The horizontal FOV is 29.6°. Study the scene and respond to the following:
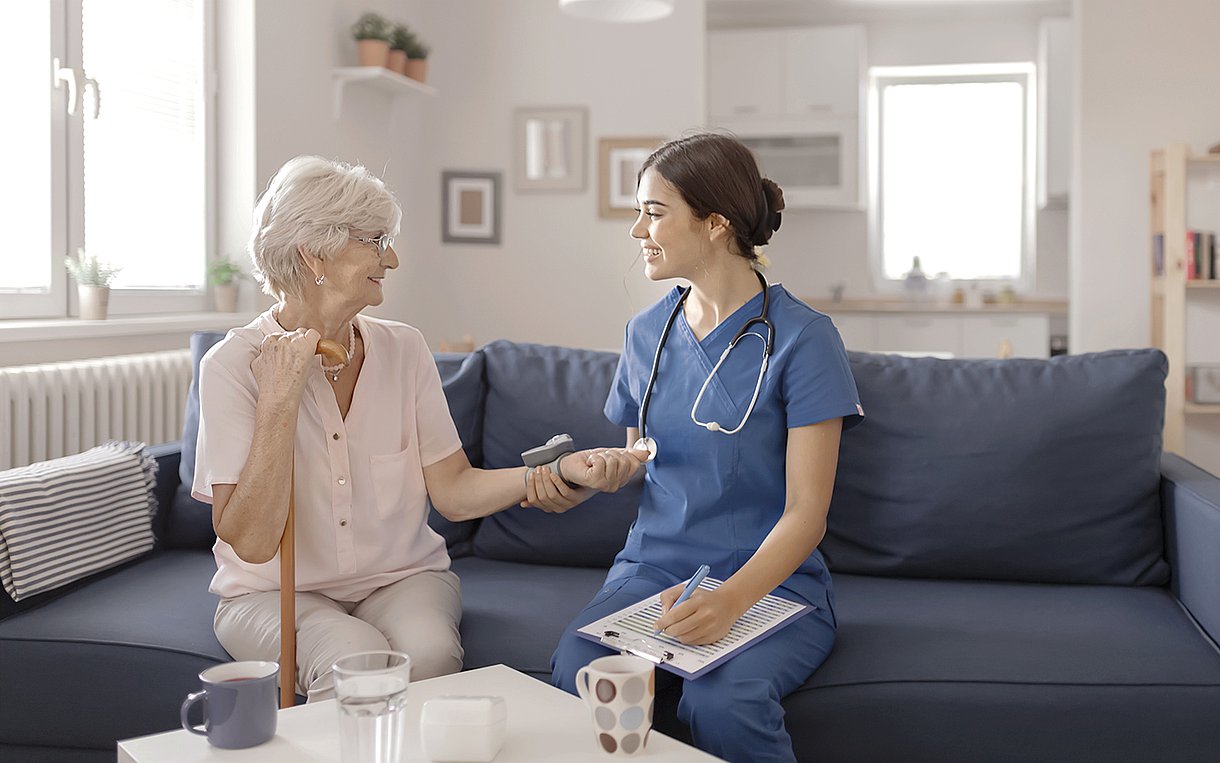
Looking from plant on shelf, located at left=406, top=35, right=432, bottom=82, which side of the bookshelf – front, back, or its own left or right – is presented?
right

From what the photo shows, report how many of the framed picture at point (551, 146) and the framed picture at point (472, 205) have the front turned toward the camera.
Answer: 2

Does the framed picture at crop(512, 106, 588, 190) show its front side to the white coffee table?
yes

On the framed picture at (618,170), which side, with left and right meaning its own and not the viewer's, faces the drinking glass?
front

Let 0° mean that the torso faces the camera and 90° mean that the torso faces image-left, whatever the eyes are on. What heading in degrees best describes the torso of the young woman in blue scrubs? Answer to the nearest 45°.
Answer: approximately 45°

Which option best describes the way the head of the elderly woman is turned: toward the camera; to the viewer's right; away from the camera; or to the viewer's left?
to the viewer's right

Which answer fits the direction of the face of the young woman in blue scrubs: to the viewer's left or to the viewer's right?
to the viewer's left

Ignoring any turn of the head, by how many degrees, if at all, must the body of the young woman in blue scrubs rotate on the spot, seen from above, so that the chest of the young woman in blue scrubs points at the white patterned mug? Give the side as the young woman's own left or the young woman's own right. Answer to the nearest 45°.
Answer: approximately 45° to the young woman's own left

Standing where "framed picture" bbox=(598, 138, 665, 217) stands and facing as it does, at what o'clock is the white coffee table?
The white coffee table is roughly at 12 o'clock from the framed picture.

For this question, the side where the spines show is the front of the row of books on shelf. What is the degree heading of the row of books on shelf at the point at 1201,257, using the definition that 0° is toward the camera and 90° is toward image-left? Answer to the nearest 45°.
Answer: approximately 0°
